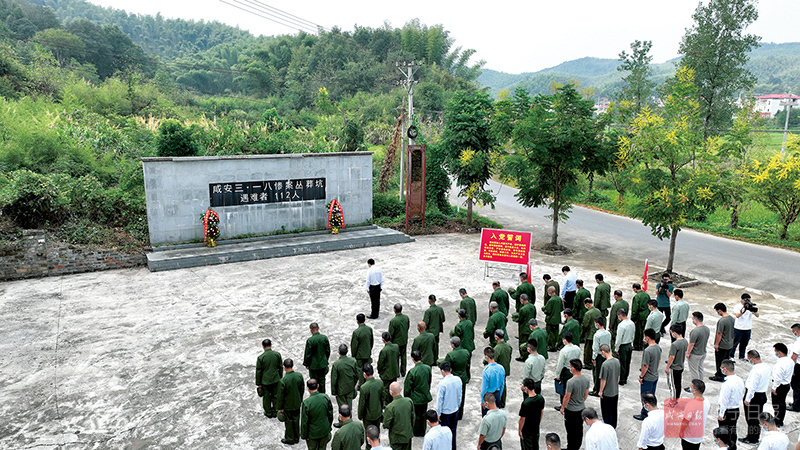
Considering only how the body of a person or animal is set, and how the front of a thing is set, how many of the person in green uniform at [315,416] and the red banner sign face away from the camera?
1

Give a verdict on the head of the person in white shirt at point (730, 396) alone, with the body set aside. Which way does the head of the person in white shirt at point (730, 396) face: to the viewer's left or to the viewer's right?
to the viewer's left

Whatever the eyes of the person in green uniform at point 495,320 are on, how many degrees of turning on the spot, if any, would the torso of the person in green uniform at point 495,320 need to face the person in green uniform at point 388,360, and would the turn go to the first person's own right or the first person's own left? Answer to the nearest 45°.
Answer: approximately 90° to the first person's own left

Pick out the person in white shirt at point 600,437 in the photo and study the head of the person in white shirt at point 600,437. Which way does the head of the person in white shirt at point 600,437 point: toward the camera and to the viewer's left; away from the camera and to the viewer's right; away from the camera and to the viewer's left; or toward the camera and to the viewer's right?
away from the camera and to the viewer's left

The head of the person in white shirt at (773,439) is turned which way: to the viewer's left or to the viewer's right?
to the viewer's left

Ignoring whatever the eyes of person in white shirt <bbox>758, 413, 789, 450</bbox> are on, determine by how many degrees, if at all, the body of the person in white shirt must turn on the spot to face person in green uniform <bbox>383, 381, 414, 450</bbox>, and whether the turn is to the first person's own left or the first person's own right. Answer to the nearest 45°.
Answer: approximately 90° to the first person's own left

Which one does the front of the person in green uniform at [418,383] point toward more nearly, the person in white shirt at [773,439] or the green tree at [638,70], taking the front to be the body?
the green tree

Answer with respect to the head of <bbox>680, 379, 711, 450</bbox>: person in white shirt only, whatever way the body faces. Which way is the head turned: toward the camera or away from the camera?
away from the camera

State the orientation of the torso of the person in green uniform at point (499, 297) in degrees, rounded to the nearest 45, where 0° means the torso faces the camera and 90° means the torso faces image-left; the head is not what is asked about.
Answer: approximately 135°

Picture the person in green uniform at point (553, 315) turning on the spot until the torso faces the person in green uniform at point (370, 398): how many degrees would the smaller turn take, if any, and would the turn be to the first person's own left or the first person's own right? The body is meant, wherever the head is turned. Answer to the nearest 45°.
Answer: approximately 90° to the first person's own left

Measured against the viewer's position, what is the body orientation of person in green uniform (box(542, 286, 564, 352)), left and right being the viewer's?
facing away from the viewer and to the left of the viewer

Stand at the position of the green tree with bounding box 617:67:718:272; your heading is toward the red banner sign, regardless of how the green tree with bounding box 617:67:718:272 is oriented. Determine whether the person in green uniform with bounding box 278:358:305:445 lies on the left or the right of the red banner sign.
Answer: left
